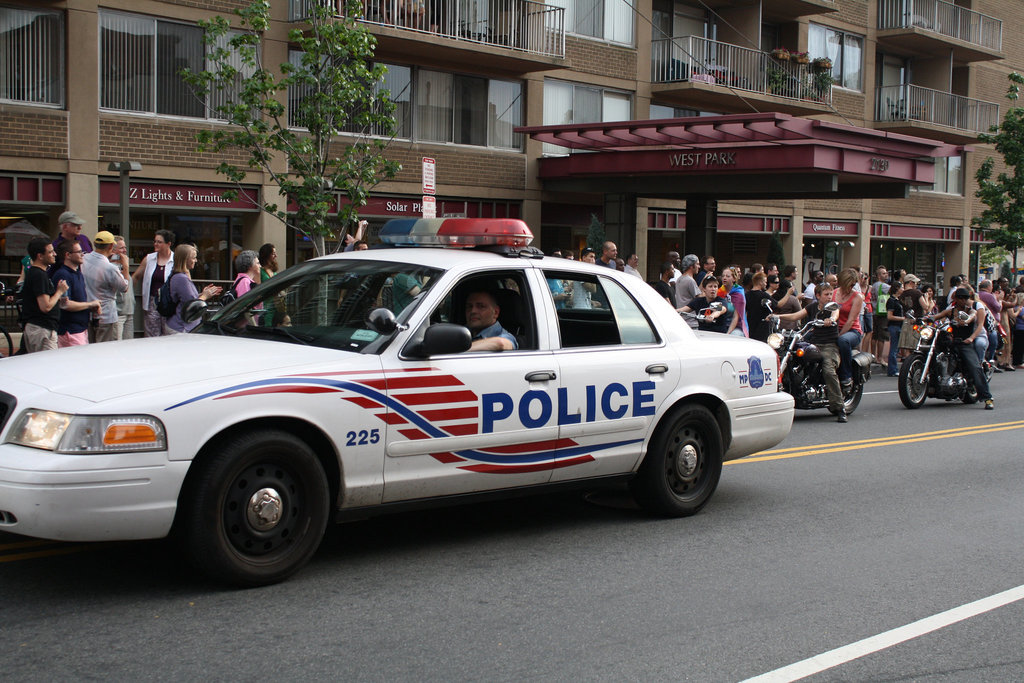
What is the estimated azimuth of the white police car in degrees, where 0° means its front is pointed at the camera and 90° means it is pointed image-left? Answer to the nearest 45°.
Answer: approximately 45°

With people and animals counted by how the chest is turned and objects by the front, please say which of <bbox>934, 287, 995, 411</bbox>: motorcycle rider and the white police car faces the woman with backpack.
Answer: the motorcycle rider

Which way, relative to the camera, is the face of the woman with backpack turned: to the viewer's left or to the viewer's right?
to the viewer's right

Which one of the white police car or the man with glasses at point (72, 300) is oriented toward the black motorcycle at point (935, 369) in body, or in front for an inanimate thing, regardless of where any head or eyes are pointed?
the man with glasses

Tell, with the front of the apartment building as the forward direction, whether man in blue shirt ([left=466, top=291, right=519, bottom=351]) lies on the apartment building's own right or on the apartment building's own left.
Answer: on the apartment building's own right

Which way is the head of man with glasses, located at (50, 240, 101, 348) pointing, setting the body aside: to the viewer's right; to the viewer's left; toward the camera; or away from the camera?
to the viewer's right

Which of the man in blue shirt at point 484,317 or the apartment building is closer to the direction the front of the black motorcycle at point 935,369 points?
the man in blue shirt

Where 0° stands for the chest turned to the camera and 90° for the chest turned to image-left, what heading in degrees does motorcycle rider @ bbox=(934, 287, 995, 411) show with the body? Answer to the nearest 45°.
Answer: approximately 45°

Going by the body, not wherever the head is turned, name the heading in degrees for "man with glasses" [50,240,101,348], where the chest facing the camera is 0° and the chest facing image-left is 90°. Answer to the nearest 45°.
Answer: approximately 270°
